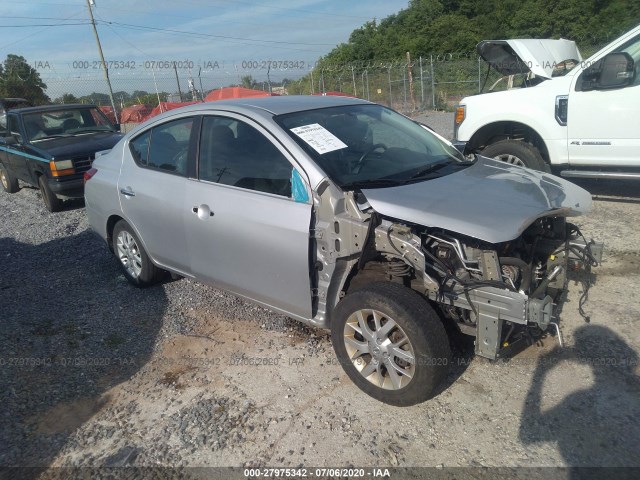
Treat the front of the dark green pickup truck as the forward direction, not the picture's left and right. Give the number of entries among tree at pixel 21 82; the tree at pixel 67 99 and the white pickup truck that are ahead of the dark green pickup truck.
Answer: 1

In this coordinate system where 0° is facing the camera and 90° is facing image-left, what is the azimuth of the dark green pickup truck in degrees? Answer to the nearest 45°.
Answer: approximately 315°

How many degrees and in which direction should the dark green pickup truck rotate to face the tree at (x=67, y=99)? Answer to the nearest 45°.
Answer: approximately 135° to its left

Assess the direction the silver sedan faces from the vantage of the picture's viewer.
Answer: facing the viewer and to the right of the viewer

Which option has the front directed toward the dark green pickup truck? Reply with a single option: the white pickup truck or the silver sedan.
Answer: the white pickup truck

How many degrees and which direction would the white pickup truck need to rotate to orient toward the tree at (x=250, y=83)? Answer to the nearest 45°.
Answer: approximately 45° to its right

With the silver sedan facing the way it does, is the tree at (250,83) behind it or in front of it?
behind

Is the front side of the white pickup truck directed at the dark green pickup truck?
yes

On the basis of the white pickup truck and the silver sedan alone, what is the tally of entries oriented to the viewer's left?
1

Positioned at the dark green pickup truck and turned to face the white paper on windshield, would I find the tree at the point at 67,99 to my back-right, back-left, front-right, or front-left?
back-left

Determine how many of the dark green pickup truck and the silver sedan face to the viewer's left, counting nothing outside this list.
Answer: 0

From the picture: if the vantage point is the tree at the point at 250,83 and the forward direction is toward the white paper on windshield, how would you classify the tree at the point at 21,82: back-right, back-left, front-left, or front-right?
front-right

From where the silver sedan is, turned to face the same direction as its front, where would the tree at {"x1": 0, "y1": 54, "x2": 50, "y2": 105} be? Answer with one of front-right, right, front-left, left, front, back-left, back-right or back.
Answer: back

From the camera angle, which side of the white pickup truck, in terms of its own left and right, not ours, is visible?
left

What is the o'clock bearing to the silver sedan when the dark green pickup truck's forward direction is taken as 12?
The silver sedan is roughly at 1 o'clock from the dark green pickup truck.

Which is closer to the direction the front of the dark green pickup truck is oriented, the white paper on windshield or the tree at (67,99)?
the white paper on windshield

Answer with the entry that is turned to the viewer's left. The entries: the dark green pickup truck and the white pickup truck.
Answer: the white pickup truck

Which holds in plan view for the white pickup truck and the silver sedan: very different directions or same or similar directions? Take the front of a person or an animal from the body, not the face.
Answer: very different directions

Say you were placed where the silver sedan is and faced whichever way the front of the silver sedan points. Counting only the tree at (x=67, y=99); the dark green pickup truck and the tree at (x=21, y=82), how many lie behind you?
3
